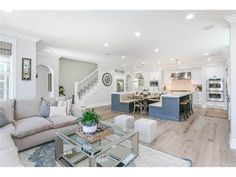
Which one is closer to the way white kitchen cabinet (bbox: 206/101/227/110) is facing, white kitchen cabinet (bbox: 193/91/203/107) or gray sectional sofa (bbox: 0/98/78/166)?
the gray sectional sofa
